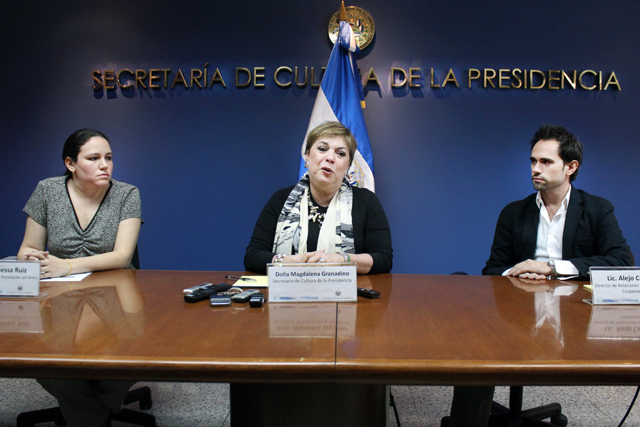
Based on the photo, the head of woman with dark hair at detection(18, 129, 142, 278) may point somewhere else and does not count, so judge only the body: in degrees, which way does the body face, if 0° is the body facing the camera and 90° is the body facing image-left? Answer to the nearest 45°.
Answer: approximately 0°

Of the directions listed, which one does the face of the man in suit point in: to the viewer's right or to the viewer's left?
to the viewer's left

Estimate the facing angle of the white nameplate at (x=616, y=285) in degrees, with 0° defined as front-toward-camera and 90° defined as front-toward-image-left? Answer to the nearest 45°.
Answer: approximately 0°

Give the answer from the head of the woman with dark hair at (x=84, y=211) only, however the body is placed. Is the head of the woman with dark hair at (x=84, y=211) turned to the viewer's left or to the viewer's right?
to the viewer's right

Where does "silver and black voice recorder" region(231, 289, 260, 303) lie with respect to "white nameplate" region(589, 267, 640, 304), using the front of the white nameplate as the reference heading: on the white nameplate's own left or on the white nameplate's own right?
on the white nameplate's own right
